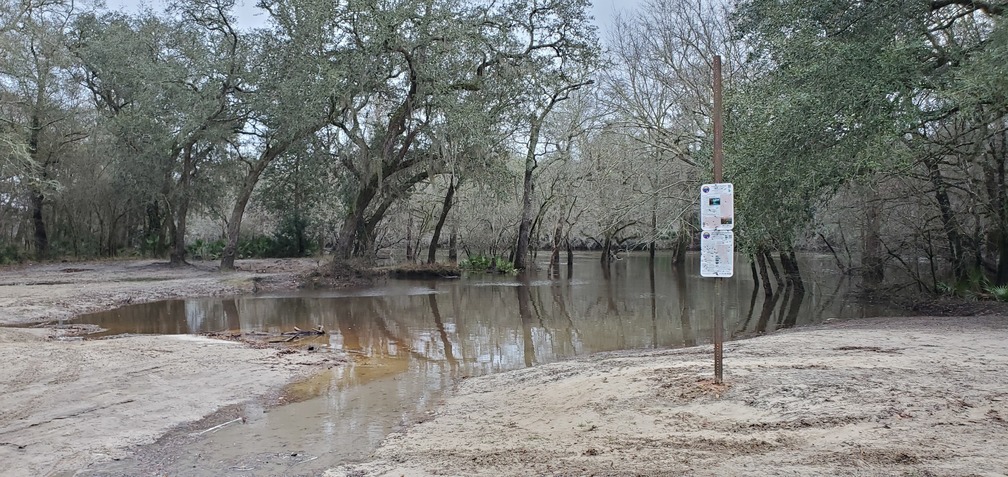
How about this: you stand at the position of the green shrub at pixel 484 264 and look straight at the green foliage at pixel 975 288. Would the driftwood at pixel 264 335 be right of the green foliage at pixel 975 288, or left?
right

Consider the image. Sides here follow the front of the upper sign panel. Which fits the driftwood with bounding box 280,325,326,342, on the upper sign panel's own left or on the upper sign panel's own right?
on the upper sign panel's own right

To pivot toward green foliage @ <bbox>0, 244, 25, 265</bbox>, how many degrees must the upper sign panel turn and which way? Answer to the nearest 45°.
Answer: approximately 135° to its right

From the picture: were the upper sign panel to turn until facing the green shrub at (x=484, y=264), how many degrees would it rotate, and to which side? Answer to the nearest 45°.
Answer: approximately 135° to its right

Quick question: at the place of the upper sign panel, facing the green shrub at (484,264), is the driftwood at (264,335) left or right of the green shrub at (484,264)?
left

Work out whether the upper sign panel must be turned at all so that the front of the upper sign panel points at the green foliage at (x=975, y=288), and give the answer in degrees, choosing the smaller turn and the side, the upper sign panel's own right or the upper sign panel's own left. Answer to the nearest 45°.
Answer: approximately 135° to the upper sign panel's own left

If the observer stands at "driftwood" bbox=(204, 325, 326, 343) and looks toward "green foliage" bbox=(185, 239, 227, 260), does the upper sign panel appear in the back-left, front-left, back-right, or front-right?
back-right

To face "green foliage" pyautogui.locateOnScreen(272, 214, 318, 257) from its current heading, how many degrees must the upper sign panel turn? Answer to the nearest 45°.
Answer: approximately 135° to its right

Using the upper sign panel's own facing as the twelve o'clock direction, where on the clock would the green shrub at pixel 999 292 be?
The green shrub is roughly at 7 o'clock from the upper sign panel.

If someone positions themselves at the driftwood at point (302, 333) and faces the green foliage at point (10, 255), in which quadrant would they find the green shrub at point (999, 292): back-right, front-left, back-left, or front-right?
back-right

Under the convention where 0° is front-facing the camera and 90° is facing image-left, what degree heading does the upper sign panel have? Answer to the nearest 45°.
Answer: approximately 0°

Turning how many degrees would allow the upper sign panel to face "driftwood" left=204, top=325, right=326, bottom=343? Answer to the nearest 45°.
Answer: approximately 135° to its right
